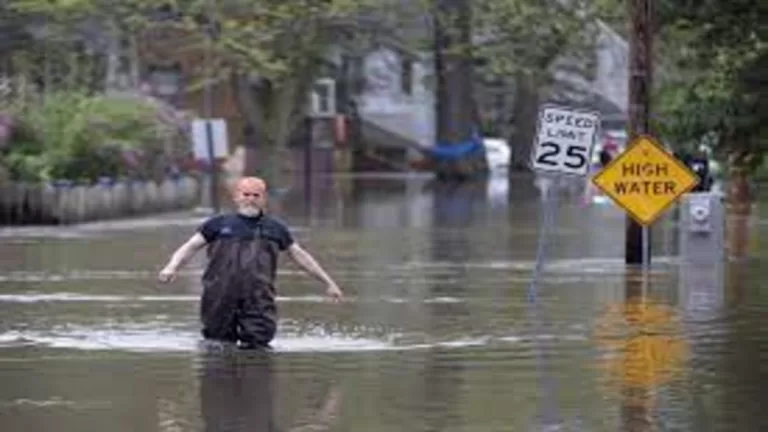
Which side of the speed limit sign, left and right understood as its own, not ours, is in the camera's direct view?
front

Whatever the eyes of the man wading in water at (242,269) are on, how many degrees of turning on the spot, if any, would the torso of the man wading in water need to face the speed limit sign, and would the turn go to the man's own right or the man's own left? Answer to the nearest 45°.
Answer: approximately 135° to the man's own left

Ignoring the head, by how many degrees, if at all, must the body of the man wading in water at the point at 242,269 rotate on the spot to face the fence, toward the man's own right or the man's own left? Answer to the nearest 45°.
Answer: approximately 180°

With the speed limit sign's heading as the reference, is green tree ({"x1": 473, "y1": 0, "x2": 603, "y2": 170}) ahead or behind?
behind

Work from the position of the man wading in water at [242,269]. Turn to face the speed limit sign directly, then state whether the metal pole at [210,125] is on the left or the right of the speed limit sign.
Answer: left

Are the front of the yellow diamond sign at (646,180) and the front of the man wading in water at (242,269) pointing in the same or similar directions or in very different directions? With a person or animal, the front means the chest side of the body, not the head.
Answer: same or similar directions

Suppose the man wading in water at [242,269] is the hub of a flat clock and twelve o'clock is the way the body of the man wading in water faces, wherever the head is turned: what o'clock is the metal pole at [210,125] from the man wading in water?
The metal pole is roughly at 6 o'clock from the man wading in water.

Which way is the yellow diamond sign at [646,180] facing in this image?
toward the camera

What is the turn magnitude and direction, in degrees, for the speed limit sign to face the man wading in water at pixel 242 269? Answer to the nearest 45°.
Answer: approximately 45° to its right

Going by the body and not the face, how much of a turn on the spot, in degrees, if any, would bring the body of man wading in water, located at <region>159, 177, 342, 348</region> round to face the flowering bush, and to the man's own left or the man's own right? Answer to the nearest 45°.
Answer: approximately 180°

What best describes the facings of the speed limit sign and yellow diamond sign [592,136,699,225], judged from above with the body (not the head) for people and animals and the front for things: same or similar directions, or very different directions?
same or similar directions

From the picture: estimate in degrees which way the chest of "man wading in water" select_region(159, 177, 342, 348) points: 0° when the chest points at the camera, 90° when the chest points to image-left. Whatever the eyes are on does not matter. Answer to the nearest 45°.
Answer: approximately 0°
